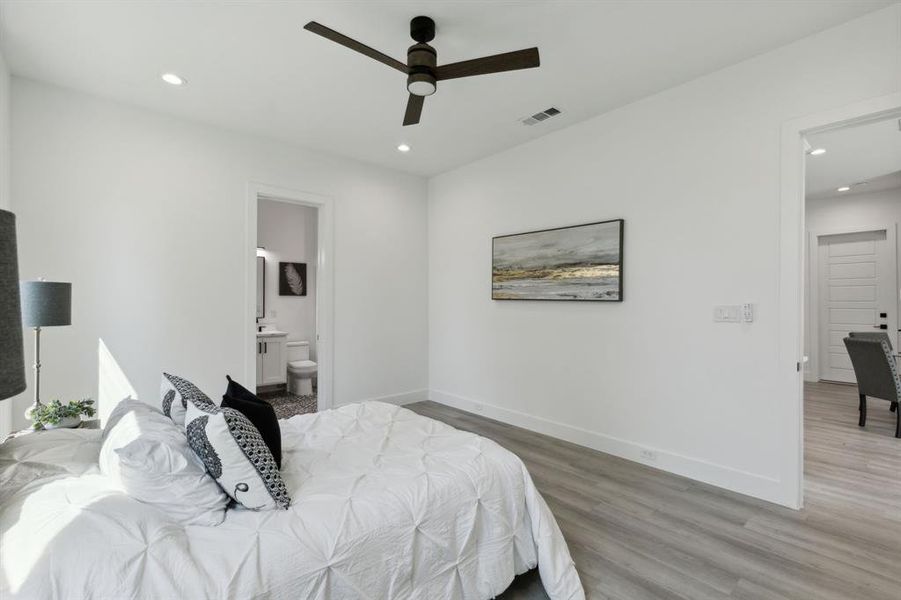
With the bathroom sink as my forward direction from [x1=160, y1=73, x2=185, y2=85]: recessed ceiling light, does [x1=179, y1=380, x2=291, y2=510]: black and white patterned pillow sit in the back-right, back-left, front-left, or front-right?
back-right

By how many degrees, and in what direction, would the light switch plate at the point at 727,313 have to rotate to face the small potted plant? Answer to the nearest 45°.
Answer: approximately 45° to its right

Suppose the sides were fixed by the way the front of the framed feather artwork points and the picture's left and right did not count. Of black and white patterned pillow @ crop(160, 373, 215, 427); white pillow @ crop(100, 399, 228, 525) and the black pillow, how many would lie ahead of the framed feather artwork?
3

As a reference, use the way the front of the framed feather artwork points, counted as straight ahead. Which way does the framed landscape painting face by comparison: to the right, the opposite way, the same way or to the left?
to the right

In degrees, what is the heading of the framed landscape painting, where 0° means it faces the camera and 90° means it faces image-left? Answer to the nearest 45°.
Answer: approximately 45°

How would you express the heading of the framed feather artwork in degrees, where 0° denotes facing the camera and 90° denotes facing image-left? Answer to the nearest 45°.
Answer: approximately 0°

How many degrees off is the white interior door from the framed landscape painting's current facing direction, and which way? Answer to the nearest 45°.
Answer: approximately 180°

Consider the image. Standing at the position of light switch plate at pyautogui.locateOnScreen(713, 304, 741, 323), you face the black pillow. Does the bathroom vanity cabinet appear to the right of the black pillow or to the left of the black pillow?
right

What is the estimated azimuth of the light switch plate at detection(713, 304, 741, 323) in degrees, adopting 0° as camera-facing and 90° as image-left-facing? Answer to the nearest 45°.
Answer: approximately 0°
